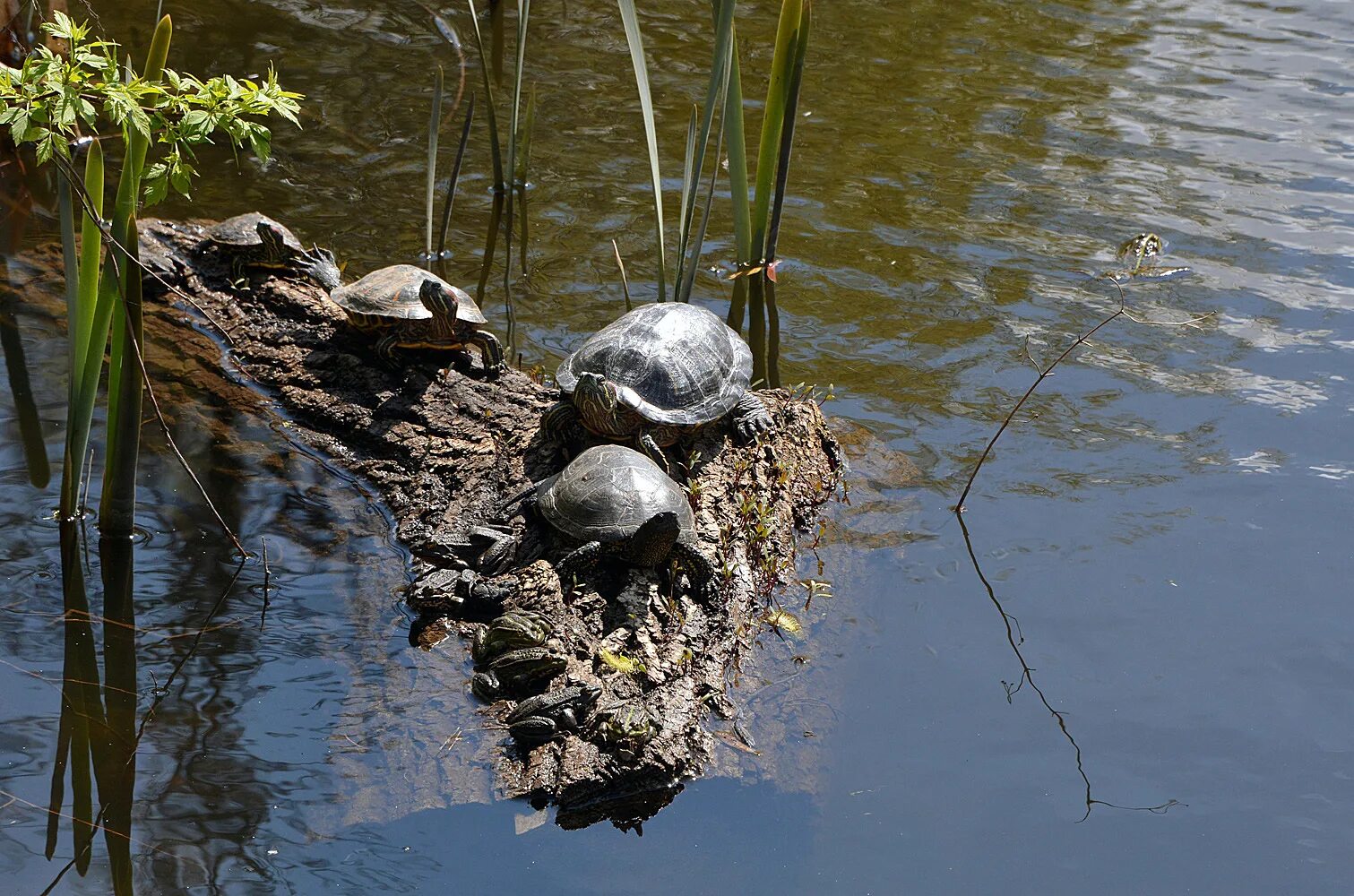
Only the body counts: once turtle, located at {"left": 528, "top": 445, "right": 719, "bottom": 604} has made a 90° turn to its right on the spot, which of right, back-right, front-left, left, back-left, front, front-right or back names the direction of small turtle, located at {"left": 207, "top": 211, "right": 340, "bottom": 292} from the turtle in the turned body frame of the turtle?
right

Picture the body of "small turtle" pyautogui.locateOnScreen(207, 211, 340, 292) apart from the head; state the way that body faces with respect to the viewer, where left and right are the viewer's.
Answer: facing the viewer and to the right of the viewer

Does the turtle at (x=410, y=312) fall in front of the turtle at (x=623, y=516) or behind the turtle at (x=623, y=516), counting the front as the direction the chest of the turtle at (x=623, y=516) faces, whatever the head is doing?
behind

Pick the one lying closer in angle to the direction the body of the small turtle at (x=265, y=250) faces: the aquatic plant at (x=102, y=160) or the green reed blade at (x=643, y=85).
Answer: the green reed blade

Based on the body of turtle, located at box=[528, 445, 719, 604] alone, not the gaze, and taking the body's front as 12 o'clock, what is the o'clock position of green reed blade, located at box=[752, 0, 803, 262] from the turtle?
The green reed blade is roughly at 8 o'clock from the turtle.

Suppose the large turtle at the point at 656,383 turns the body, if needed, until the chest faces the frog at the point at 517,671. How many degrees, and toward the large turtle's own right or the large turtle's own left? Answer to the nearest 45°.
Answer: approximately 45° to the large turtle's own left

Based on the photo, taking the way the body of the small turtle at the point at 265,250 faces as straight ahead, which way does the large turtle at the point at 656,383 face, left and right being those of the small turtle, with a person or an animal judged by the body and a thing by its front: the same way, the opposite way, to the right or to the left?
to the right

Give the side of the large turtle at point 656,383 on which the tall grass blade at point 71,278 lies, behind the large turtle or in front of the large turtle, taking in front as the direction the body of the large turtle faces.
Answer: in front

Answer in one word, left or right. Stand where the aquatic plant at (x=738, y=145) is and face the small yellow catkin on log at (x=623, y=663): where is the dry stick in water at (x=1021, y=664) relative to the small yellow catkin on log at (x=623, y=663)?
left

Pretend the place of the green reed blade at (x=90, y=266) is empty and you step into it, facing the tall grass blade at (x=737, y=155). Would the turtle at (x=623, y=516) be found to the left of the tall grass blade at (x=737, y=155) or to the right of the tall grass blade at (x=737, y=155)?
right

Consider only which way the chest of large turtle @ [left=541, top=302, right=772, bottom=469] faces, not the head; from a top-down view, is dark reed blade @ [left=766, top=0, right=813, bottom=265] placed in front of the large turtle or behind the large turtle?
behind

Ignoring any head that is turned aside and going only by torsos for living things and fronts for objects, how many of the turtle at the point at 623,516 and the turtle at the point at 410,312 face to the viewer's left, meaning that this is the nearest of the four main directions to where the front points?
0

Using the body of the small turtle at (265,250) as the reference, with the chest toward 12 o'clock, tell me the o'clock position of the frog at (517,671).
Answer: the frog at (517,671) is roughly at 1 o'clock from the small turtle at (265,250).

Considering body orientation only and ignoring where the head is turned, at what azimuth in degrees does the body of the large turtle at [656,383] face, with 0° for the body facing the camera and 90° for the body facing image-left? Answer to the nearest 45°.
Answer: approximately 45°
